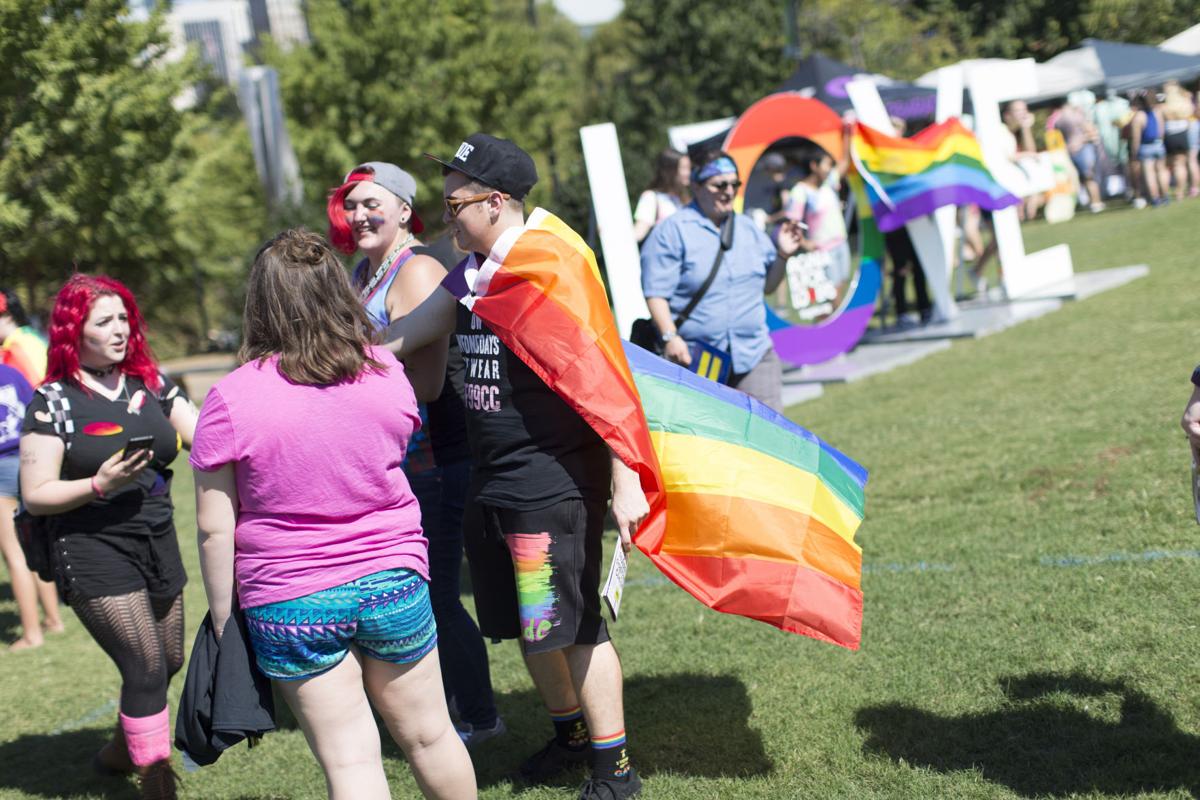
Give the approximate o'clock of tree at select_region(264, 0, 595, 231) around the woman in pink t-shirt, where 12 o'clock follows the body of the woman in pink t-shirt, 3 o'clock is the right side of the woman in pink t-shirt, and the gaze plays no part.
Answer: The tree is roughly at 12 o'clock from the woman in pink t-shirt.

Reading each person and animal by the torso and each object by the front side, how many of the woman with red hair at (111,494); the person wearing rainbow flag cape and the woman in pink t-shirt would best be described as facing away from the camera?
1

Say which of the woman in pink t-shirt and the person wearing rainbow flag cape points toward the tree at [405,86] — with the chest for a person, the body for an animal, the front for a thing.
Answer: the woman in pink t-shirt

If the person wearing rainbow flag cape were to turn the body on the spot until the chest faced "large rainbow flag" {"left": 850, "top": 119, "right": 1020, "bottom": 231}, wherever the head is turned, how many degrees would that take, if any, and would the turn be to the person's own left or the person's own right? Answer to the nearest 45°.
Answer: approximately 180°

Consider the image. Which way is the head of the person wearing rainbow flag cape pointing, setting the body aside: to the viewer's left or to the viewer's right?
to the viewer's left

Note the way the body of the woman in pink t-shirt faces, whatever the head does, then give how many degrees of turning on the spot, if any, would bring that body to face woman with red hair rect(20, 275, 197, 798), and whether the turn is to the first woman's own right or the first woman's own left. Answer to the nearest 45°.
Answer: approximately 45° to the first woman's own left

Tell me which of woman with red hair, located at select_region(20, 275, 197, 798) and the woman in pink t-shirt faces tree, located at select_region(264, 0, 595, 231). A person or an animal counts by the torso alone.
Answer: the woman in pink t-shirt

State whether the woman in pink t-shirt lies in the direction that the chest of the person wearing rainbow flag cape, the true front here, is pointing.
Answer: yes

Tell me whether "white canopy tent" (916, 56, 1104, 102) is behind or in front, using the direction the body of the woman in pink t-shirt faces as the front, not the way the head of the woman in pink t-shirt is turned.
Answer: in front

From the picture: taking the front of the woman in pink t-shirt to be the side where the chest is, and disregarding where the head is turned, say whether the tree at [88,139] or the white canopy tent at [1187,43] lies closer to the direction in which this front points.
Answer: the tree

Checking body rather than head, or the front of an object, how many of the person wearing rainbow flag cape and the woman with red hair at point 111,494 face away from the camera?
0

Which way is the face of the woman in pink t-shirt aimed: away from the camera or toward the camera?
away from the camera

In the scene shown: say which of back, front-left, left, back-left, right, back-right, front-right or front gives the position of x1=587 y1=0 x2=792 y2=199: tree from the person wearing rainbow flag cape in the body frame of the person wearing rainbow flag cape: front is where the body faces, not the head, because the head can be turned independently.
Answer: back-right

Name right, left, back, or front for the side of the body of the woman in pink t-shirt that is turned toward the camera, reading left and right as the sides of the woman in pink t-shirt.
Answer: back
